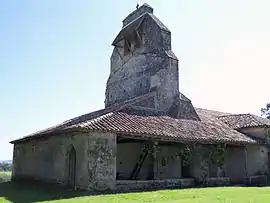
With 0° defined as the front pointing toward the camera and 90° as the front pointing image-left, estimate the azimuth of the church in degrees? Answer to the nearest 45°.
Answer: approximately 45°
